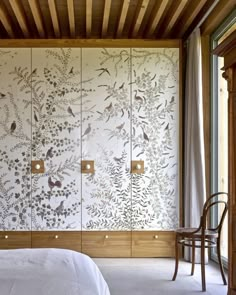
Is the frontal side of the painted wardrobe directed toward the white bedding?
yes

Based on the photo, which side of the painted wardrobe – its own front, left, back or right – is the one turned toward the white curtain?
left

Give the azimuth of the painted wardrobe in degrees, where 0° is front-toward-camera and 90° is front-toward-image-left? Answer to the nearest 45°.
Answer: approximately 0°

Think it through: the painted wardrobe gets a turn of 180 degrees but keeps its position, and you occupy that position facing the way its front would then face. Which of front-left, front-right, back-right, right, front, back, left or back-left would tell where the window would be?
right
